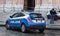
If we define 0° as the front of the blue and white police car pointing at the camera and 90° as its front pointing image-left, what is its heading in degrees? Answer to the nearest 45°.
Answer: approximately 135°
